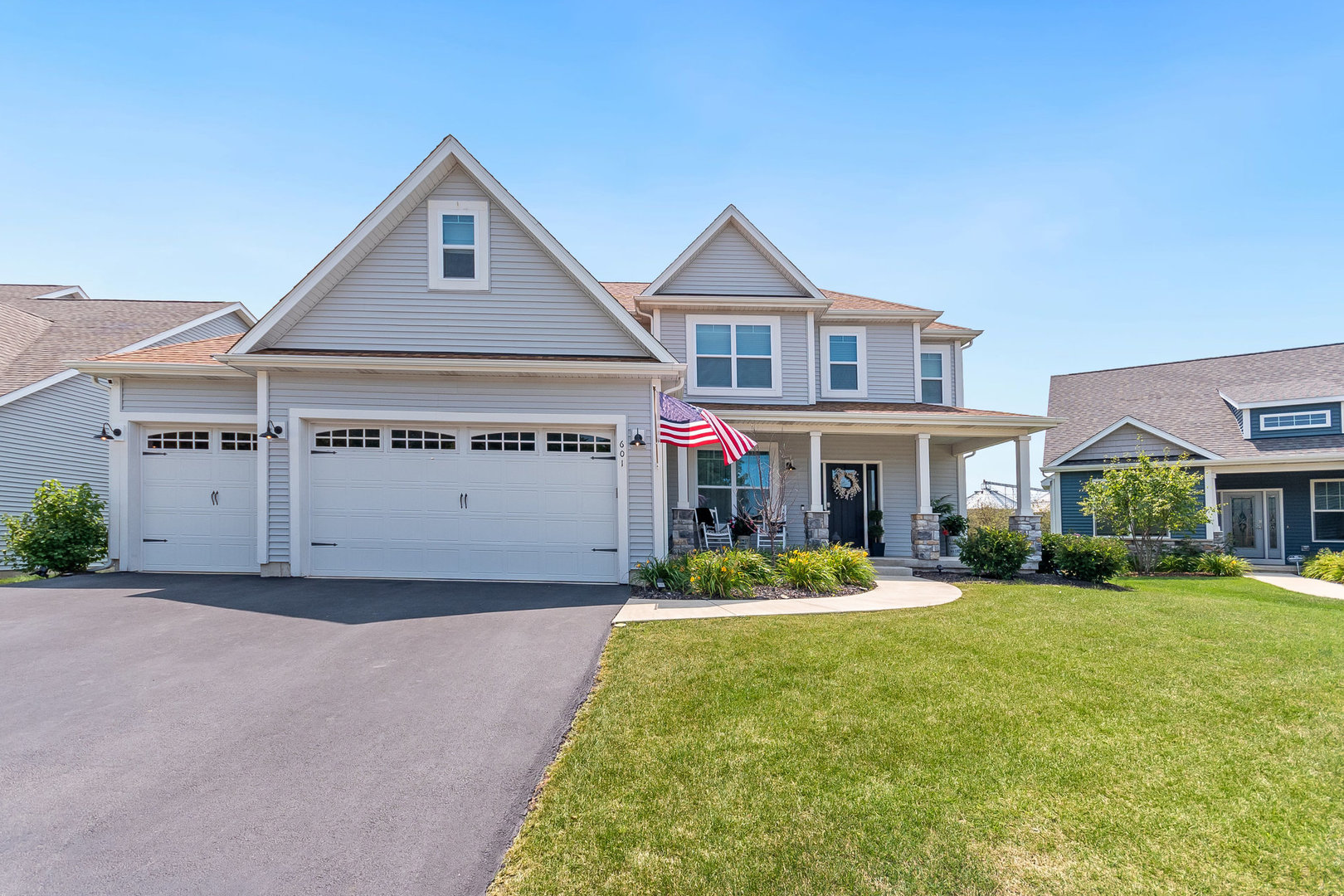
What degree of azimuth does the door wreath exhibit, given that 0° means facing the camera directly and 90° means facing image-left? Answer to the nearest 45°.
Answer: approximately 0°

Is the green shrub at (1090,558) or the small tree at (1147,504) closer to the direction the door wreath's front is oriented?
the green shrub

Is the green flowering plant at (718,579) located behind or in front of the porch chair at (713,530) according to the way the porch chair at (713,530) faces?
in front

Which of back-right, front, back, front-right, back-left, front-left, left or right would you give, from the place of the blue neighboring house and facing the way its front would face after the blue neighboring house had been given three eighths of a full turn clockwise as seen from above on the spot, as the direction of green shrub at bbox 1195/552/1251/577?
back-left

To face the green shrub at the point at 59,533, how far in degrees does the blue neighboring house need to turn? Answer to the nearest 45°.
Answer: approximately 45° to its right

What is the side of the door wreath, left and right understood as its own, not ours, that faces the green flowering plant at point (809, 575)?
front

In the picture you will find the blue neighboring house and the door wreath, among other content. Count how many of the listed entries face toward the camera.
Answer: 2

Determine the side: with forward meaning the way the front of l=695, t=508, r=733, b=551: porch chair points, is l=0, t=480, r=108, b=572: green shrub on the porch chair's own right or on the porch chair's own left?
on the porch chair's own right

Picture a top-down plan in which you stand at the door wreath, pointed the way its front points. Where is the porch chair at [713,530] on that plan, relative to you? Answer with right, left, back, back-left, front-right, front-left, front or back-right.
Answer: front-right

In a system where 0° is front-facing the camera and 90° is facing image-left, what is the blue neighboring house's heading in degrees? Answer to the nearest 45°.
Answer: approximately 0°
